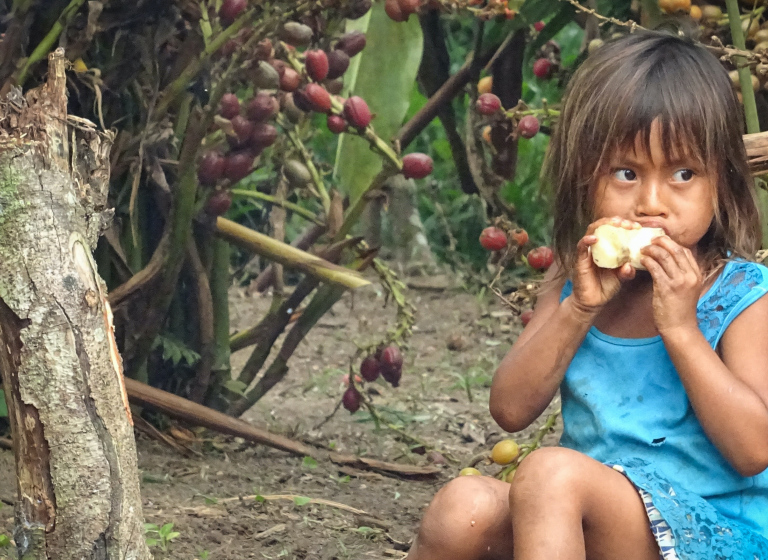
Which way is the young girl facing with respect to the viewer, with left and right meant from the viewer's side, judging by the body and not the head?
facing the viewer and to the left of the viewer

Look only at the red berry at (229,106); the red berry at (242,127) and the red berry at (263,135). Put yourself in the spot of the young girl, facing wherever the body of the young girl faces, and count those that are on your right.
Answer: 3

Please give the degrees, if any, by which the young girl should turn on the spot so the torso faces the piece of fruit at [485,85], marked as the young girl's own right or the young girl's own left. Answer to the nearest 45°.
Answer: approximately 135° to the young girl's own right

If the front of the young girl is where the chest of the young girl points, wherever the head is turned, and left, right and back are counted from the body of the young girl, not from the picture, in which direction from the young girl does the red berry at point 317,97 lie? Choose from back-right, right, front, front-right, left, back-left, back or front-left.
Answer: right

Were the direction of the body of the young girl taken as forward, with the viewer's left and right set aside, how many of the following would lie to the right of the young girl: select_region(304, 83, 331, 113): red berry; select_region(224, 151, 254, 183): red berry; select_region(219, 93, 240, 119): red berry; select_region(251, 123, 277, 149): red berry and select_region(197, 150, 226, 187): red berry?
5

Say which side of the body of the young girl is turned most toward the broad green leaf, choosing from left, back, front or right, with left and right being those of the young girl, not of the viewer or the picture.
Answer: right

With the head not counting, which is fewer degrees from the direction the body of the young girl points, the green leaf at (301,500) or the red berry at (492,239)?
the green leaf

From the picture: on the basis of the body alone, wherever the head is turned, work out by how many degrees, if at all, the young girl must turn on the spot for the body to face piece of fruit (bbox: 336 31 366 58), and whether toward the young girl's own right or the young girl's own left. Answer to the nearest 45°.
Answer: approximately 90° to the young girl's own right

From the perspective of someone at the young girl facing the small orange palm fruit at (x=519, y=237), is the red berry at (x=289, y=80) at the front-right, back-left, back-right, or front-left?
front-left

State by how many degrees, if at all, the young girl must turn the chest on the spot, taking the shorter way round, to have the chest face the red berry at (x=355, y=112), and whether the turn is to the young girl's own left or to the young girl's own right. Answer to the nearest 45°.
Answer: approximately 90° to the young girl's own right

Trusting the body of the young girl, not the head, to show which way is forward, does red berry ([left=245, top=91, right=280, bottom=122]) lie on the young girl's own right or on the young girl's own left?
on the young girl's own right

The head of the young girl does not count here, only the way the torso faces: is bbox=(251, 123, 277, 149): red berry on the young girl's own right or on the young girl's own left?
on the young girl's own right

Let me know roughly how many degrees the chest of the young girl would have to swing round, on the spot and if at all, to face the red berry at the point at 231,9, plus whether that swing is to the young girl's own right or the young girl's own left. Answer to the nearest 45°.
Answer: approximately 90° to the young girl's own right

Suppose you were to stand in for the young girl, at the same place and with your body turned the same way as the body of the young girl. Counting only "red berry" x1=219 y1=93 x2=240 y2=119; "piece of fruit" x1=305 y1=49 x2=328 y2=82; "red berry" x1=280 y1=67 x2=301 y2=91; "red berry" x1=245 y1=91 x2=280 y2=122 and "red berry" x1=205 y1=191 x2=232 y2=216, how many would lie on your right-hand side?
5

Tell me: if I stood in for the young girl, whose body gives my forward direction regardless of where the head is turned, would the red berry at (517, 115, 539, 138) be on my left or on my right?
on my right

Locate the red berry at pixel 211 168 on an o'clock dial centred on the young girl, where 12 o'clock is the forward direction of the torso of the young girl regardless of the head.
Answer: The red berry is roughly at 3 o'clock from the young girl.
